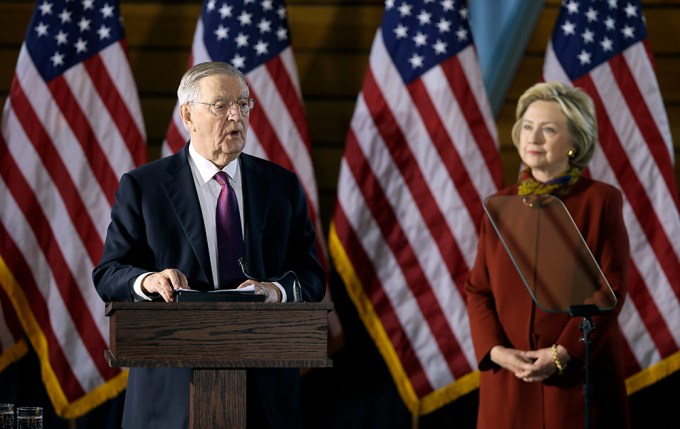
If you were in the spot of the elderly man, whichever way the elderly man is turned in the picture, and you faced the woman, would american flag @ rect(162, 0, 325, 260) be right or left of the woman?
left

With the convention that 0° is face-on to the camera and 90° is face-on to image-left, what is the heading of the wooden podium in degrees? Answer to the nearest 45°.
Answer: approximately 0°

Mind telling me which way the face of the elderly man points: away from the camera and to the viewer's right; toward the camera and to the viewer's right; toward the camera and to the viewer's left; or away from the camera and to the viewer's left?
toward the camera and to the viewer's right

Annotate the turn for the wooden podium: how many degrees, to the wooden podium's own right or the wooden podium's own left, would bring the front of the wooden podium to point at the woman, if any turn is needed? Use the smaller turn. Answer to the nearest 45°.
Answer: approximately 135° to the wooden podium's own left

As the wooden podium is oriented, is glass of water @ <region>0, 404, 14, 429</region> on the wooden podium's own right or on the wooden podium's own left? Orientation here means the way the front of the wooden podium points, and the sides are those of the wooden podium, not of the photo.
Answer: on the wooden podium's own right

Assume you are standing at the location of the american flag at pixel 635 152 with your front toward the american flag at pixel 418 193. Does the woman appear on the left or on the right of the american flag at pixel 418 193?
left

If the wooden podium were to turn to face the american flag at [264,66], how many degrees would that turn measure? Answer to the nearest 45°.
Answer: approximately 180°

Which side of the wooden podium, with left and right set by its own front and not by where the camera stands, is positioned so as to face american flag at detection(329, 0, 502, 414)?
back

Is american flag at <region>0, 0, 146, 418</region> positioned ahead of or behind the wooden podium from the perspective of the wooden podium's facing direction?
behind

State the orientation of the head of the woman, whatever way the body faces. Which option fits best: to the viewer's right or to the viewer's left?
to the viewer's left

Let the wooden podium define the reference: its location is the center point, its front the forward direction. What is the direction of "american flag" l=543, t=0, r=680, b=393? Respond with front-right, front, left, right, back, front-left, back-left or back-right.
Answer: back-left

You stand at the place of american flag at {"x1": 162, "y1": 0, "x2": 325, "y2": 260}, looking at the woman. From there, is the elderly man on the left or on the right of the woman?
right
